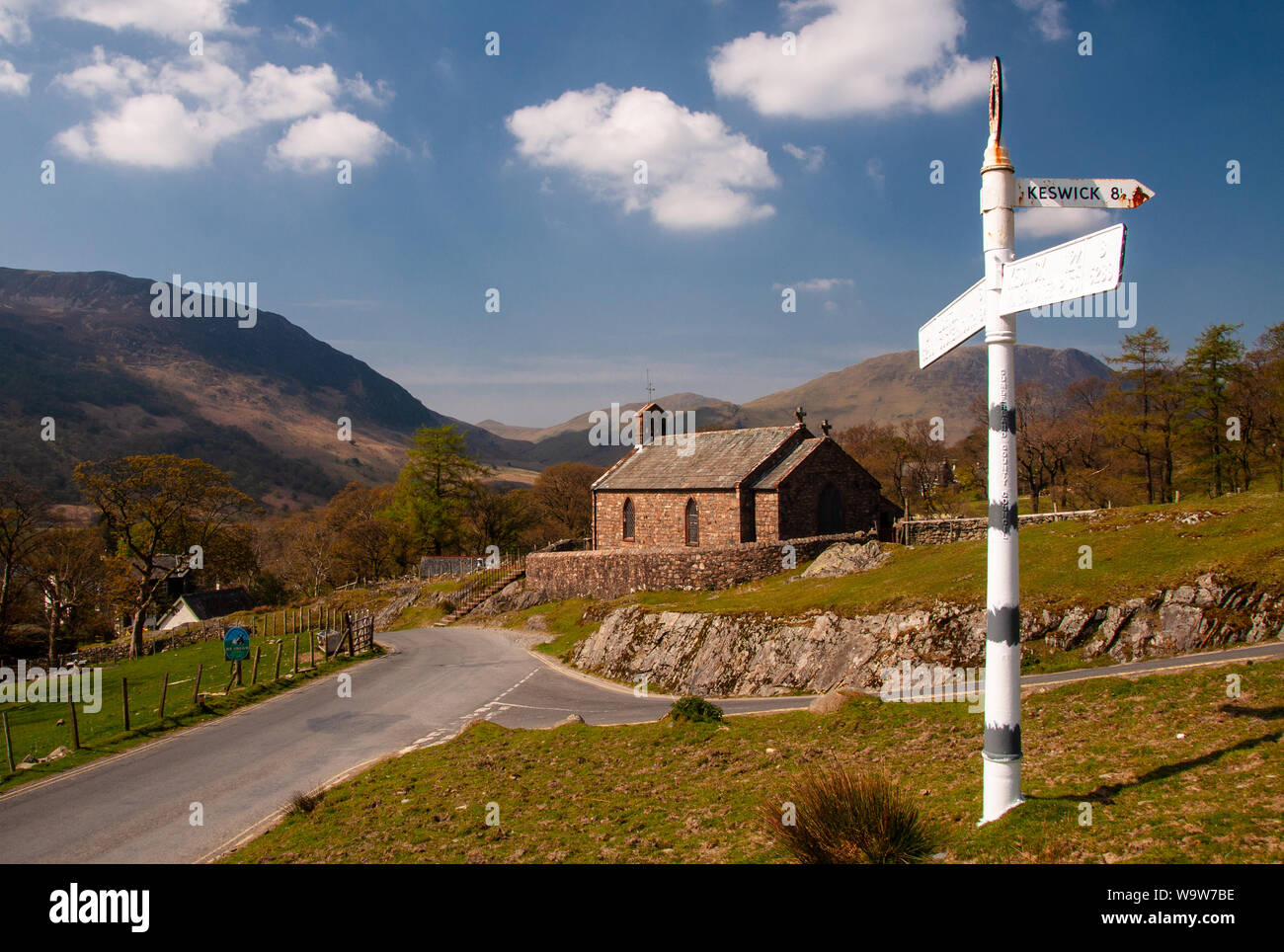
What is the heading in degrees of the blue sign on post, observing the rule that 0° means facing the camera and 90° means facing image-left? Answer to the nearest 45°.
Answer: approximately 0°

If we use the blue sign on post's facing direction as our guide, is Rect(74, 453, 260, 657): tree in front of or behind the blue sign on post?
behind

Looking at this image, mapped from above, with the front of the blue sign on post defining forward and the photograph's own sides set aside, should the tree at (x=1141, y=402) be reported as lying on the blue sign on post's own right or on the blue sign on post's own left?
on the blue sign on post's own left

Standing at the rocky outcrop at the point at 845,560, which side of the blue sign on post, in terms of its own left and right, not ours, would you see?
left

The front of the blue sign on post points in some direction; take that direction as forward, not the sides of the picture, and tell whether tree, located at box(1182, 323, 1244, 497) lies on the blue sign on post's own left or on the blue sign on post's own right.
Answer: on the blue sign on post's own left

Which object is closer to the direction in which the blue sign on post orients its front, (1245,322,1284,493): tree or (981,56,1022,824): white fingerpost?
the white fingerpost

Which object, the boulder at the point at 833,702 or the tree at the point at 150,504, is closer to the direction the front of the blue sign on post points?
the boulder

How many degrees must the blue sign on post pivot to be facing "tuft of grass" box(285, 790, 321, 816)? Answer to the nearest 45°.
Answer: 0° — it already faces it

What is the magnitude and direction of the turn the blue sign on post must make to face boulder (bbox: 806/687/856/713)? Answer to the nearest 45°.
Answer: approximately 45° to its left

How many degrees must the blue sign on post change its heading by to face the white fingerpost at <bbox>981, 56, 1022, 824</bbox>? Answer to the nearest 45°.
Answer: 0° — it already faces it
